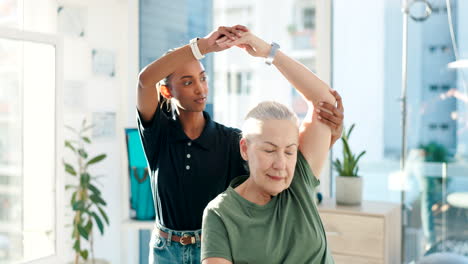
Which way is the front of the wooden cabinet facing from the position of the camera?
facing the viewer

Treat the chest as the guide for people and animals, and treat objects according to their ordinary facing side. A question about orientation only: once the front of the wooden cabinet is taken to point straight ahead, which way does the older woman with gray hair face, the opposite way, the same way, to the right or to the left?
the same way

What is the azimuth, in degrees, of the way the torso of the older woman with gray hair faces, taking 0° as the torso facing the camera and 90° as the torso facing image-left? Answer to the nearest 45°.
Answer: approximately 0°

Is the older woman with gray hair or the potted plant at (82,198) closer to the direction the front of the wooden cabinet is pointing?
the older woman with gray hair

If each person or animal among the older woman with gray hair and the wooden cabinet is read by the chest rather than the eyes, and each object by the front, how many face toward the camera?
2

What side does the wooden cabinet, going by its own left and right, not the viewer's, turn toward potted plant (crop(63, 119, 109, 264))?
right

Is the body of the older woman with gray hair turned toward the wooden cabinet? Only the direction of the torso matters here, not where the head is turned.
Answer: no

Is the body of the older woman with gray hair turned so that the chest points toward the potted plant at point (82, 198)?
no

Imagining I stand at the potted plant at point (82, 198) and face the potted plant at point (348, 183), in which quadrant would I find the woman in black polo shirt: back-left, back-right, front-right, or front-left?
front-right

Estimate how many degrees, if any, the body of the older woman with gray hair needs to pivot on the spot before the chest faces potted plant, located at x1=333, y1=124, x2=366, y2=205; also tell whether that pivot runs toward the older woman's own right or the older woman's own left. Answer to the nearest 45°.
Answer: approximately 180°

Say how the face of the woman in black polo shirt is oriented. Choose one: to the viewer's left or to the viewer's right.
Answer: to the viewer's right
